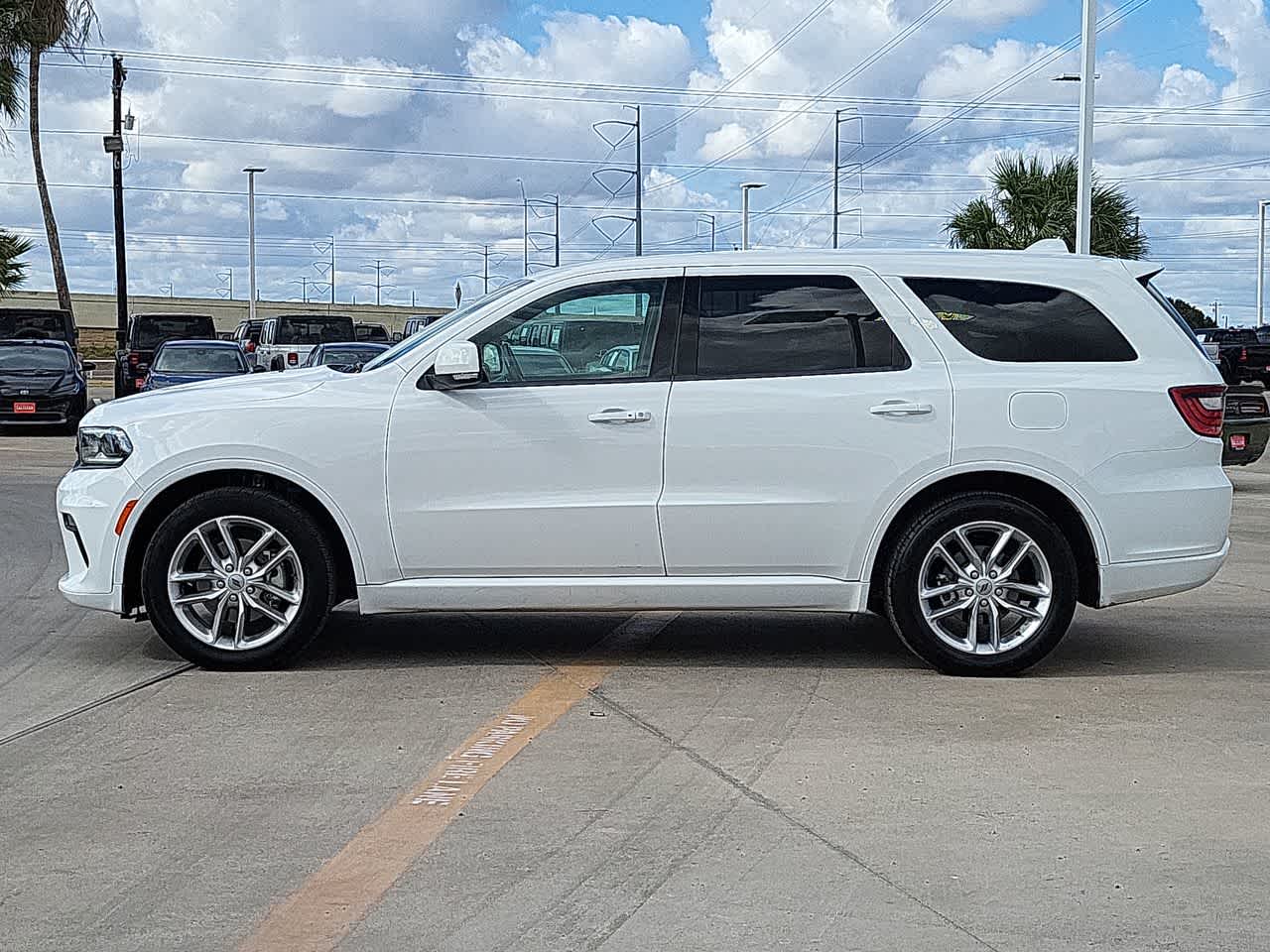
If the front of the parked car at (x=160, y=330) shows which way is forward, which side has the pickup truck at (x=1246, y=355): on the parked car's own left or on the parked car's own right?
on the parked car's own right

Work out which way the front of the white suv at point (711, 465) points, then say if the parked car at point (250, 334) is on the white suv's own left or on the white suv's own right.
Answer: on the white suv's own right

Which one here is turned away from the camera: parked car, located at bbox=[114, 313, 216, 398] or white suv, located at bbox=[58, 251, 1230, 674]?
the parked car

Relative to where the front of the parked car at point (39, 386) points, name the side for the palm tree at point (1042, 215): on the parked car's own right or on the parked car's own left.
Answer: on the parked car's own left

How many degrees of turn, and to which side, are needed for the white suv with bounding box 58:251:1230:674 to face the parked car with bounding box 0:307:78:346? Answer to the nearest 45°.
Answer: approximately 45° to its right

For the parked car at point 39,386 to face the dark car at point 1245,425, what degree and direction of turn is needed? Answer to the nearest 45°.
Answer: approximately 45° to its left

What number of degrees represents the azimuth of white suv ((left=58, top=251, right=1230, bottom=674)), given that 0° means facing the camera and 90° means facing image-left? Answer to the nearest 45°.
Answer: approximately 90°

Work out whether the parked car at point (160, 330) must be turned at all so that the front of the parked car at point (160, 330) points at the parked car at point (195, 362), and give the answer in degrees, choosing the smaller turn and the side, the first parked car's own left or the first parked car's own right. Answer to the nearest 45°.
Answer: approximately 180°

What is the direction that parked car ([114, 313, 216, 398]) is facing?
away from the camera

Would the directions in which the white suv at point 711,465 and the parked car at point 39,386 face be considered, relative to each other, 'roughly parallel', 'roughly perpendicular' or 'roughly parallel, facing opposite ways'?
roughly perpendicular

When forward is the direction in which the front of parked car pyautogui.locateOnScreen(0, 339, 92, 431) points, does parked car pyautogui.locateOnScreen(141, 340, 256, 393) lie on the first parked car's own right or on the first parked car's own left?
on the first parked car's own left

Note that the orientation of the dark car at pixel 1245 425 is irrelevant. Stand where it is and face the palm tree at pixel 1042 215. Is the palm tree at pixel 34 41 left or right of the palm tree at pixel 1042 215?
left
